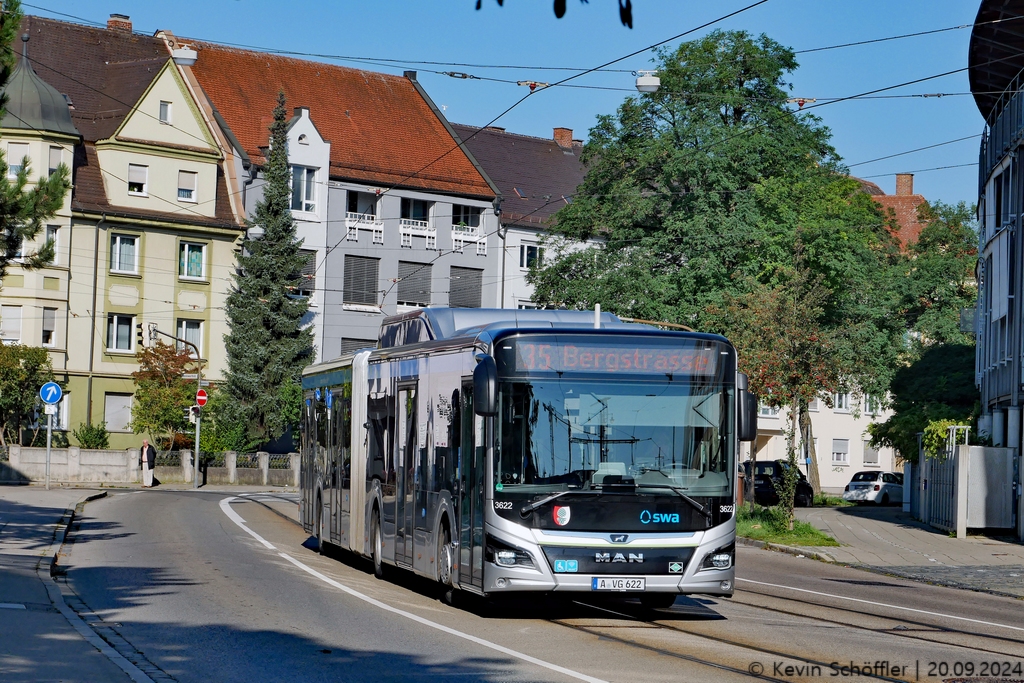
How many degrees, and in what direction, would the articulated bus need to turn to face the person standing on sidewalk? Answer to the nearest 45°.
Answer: approximately 180°

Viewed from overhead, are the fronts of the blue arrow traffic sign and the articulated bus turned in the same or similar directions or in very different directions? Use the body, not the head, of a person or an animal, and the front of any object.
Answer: same or similar directions

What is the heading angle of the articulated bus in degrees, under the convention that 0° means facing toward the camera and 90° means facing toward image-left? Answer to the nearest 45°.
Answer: approximately 0°

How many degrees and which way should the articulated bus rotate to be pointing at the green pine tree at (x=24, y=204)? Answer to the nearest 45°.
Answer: approximately 135° to its right

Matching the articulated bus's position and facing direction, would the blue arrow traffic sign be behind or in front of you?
behind

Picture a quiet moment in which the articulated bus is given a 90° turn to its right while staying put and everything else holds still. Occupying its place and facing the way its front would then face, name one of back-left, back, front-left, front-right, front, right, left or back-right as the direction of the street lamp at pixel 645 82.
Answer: right

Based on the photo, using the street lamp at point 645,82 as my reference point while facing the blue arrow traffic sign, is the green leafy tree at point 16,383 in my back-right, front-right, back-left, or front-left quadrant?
front-right

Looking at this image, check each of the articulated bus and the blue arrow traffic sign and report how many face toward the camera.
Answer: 2

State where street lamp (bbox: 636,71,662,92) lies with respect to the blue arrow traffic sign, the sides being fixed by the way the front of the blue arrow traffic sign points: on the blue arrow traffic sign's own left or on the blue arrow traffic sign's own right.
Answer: on the blue arrow traffic sign's own left

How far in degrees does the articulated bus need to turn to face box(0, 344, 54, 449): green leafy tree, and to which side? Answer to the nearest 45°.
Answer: approximately 135° to its right

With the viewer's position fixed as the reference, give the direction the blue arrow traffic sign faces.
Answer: facing the viewer
